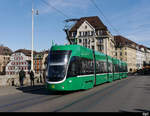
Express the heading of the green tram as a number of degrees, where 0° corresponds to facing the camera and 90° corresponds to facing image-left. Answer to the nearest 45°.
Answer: approximately 45°
